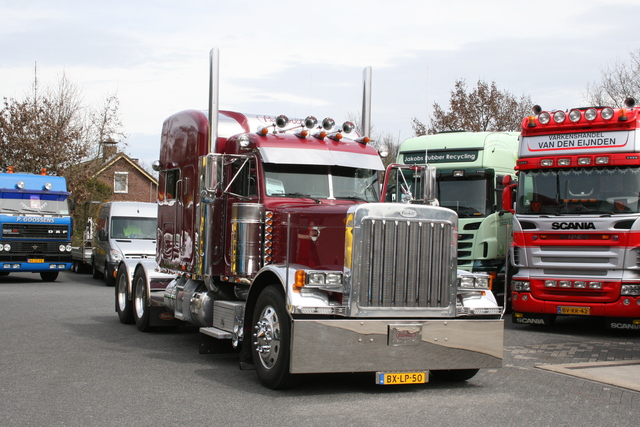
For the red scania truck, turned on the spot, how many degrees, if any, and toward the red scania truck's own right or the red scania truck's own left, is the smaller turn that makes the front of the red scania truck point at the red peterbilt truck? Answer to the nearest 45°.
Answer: approximately 45° to the red scania truck's own right

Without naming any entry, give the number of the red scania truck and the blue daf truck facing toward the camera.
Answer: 2

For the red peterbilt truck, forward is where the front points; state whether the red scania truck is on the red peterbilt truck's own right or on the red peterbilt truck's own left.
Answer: on the red peterbilt truck's own left

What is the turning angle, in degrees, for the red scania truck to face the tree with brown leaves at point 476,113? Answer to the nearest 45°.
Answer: approximately 180°

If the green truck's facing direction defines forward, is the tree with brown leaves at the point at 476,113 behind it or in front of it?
behind

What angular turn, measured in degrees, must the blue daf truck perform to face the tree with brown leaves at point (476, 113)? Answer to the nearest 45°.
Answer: approximately 135° to its left

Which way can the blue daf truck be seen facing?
toward the camera

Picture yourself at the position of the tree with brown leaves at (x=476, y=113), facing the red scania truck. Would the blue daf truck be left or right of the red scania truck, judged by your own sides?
right

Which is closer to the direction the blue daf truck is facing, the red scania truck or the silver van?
the red scania truck

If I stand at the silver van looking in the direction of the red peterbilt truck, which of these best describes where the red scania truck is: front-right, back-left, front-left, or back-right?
front-left

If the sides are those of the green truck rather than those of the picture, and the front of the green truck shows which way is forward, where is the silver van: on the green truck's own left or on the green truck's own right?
on the green truck's own right

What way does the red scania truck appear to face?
toward the camera

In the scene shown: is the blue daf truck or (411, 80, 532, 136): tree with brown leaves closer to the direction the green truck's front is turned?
the blue daf truck

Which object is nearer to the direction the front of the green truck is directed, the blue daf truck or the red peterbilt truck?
the red peterbilt truck

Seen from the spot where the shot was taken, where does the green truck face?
facing the viewer and to the left of the viewer
